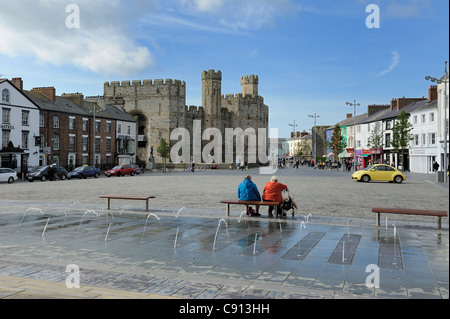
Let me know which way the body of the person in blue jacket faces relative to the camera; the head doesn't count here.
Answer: away from the camera

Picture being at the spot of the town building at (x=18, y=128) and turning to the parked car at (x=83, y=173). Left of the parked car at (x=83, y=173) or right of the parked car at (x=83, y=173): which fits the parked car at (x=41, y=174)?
right

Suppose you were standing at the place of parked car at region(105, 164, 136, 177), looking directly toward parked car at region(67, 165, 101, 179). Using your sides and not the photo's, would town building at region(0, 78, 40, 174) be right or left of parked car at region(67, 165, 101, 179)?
right

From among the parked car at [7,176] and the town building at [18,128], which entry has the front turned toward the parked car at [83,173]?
the town building

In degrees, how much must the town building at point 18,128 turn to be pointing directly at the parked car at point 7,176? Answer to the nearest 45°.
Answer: approximately 45° to its right

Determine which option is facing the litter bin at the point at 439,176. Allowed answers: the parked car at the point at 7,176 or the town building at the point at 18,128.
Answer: the town building

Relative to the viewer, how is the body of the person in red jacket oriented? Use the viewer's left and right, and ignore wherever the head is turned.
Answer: facing away from the viewer

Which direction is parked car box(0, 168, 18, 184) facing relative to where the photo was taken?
to the viewer's left

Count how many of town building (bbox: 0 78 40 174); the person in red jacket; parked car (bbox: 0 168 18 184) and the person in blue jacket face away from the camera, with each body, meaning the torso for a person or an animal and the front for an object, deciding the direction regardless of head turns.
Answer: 2

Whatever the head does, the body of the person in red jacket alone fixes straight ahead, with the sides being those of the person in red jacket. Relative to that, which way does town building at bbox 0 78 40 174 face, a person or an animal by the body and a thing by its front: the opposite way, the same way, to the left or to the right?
to the right
